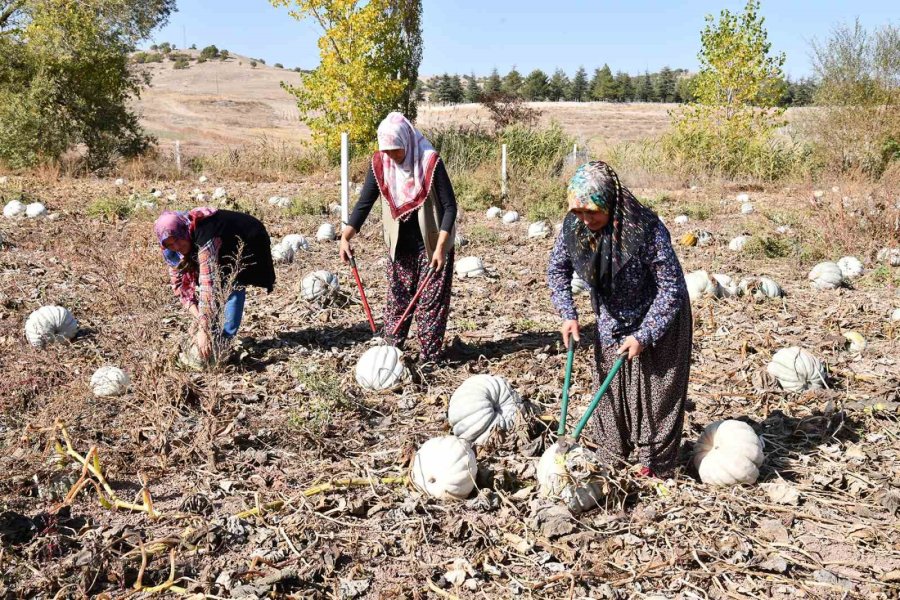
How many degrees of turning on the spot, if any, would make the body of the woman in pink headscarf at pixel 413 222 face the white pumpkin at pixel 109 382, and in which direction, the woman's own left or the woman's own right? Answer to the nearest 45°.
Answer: approximately 45° to the woman's own right

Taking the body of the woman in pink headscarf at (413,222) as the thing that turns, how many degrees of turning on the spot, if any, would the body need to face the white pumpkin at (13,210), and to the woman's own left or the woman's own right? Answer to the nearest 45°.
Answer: approximately 90° to the woman's own right

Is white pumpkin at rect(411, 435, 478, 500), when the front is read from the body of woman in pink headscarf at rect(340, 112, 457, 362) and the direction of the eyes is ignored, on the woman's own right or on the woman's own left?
on the woman's own left

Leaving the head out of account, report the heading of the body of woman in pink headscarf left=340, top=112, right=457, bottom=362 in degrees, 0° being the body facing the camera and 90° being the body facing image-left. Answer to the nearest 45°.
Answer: approximately 45°

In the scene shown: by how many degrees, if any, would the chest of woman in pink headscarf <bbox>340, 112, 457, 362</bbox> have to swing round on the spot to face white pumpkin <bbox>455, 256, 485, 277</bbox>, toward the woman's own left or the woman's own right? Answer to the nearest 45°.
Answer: approximately 135° to the woman's own right

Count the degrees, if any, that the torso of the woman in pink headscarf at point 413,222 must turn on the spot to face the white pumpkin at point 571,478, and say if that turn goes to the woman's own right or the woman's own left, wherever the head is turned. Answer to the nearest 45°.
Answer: approximately 45° to the woman's own left

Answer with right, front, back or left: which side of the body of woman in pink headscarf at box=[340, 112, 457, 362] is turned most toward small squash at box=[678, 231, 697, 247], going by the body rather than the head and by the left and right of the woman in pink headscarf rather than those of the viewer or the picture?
back

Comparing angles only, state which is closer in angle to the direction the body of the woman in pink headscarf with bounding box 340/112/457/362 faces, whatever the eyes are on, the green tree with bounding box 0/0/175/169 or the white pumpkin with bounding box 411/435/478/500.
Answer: the white pumpkin

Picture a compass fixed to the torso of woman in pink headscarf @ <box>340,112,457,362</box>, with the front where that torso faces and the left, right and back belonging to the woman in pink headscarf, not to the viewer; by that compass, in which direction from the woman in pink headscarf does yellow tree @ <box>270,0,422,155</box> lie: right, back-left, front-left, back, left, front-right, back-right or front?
back-right

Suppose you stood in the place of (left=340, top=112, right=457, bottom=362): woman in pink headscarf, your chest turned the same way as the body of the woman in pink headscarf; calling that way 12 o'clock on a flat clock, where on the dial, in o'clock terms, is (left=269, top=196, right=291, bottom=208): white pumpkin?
The white pumpkin is roughly at 4 o'clock from the woman in pink headscarf.

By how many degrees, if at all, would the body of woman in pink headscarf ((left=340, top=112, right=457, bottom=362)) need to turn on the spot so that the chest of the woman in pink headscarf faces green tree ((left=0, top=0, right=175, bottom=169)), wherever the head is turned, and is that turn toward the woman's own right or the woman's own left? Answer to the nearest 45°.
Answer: approximately 90° to the woman's own right

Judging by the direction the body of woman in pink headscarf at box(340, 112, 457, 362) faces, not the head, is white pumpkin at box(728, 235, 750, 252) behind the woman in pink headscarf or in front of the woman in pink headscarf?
behind

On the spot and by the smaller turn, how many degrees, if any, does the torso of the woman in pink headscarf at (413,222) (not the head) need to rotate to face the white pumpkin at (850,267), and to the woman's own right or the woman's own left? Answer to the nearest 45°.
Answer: approximately 180°

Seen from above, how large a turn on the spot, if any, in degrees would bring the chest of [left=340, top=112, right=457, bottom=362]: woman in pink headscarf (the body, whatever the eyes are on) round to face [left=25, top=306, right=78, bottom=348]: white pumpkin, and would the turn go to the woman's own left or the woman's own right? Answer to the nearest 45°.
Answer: approximately 45° to the woman's own right
